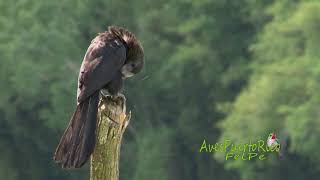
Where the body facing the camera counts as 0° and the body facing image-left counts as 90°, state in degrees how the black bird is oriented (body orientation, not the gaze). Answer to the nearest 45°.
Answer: approximately 270°
